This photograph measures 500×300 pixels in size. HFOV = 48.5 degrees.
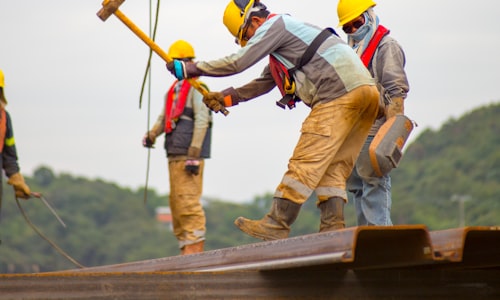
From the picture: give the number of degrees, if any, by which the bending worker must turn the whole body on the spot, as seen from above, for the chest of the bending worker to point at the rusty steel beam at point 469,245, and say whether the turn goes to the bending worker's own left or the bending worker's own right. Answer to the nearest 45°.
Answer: approximately 135° to the bending worker's own left

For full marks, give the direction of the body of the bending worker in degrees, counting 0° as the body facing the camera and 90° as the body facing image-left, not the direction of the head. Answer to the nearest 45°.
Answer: approximately 90°

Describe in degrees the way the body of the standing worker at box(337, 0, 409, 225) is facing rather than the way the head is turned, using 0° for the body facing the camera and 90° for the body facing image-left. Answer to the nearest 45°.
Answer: approximately 45°

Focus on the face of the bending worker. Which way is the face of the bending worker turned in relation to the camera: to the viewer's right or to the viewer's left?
to the viewer's left

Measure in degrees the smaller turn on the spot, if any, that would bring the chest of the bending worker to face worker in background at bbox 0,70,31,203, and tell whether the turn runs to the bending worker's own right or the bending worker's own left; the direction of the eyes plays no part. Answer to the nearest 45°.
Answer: approximately 45° to the bending worker's own right
